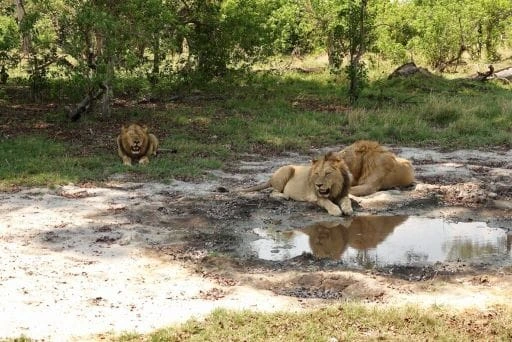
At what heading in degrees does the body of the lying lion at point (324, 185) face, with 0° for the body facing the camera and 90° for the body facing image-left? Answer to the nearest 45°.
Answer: approximately 315°

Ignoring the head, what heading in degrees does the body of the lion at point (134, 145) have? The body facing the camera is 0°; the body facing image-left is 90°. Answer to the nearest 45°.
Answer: approximately 0°

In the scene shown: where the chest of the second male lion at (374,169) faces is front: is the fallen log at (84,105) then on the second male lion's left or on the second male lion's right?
on the second male lion's right

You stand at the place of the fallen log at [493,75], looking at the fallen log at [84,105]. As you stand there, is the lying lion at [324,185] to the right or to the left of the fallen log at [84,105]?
left

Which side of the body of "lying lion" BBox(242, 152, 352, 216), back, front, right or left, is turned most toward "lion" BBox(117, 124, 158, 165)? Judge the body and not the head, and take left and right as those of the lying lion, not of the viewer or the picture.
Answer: back

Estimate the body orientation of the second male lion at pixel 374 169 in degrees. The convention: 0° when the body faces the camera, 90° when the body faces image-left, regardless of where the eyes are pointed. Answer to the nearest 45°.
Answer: approximately 45°

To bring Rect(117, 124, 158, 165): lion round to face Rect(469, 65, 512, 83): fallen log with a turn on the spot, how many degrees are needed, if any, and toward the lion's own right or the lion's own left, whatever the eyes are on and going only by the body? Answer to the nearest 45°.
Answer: approximately 135° to the lion's own left
